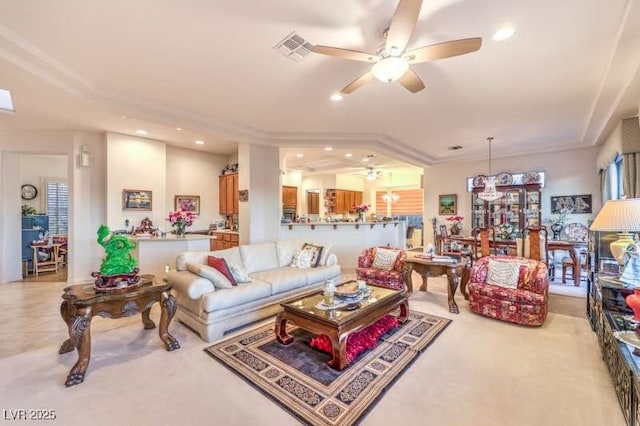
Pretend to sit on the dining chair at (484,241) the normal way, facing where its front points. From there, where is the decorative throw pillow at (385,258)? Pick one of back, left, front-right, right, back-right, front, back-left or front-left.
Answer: back-left

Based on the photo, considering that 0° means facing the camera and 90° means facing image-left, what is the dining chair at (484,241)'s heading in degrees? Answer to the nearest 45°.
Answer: approximately 180°

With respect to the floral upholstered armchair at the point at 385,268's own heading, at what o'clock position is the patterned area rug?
The patterned area rug is roughly at 11 o'clock from the floral upholstered armchair.

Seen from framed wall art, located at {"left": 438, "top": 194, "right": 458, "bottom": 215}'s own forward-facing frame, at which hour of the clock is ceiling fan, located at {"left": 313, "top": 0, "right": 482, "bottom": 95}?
The ceiling fan is roughly at 12 o'clock from the framed wall art.

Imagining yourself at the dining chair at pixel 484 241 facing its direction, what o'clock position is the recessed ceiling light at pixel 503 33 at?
The recessed ceiling light is roughly at 6 o'clock from the dining chair.

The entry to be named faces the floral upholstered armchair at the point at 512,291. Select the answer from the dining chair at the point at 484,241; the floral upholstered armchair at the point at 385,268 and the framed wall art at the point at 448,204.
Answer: the framed wall art

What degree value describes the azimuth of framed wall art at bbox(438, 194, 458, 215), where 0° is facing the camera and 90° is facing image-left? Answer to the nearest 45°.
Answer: approximately 0°

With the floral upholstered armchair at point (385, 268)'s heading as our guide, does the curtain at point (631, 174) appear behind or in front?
behind

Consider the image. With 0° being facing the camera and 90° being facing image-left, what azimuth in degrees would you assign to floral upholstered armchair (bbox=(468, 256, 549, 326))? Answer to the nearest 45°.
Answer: approximately 45°

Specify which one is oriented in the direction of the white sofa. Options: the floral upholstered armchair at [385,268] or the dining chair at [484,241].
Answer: the floral upholstered armchair

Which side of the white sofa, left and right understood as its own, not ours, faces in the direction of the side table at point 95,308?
right

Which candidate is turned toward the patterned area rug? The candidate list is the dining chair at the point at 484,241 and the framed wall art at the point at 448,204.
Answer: the framed wall art
